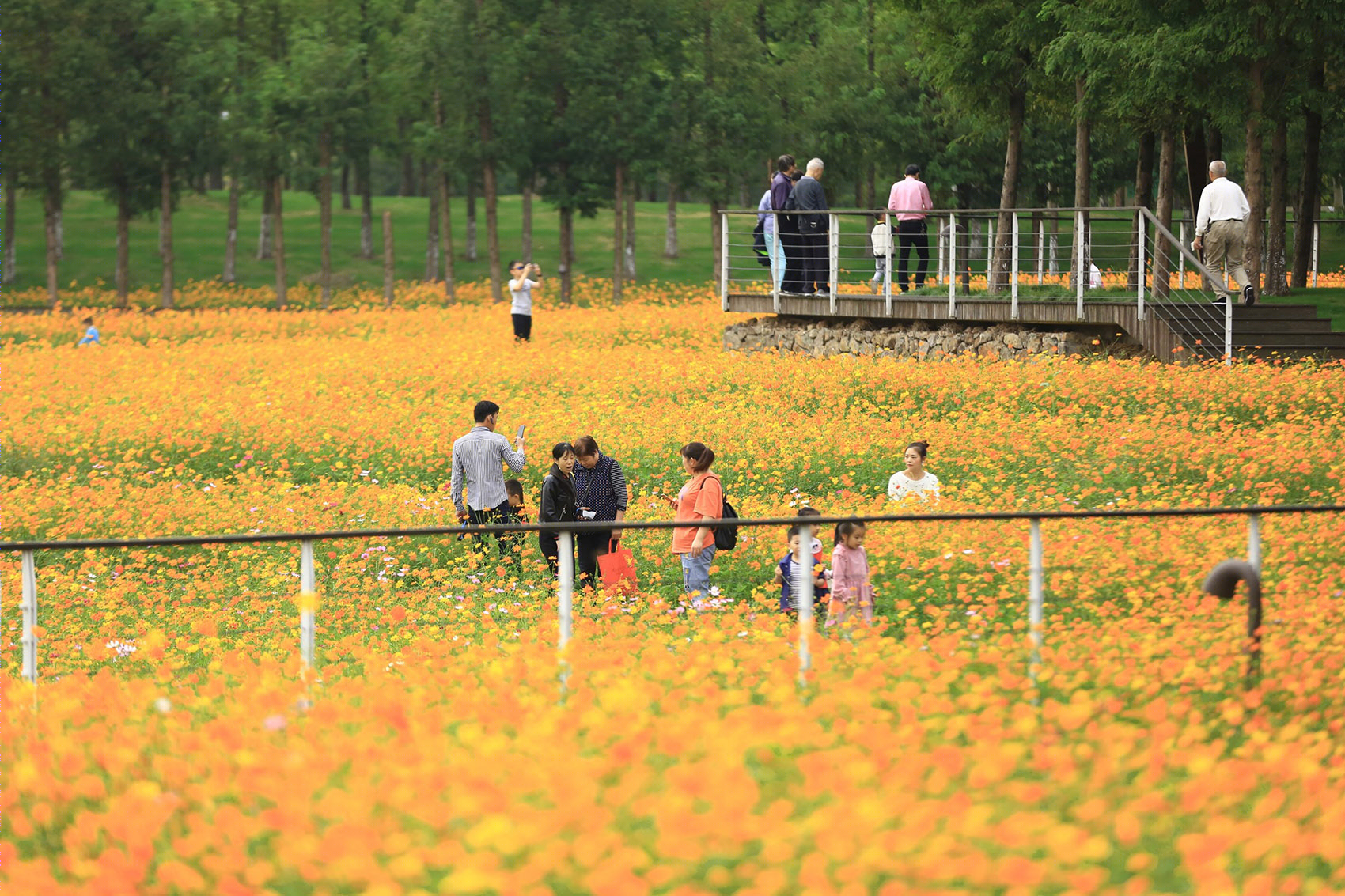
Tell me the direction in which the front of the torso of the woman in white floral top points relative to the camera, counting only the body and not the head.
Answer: toward the camera

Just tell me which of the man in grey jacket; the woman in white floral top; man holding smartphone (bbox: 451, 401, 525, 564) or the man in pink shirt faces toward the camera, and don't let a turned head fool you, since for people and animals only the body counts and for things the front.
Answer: the woman in white floral top

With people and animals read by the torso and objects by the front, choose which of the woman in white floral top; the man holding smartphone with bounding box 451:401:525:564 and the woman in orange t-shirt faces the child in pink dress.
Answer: the woman in white floral top

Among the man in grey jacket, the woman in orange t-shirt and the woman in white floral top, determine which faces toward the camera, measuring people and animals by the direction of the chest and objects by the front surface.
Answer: the woman in white floral top

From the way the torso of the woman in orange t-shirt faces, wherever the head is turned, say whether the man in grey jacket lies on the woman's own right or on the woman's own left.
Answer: on the woman's own right

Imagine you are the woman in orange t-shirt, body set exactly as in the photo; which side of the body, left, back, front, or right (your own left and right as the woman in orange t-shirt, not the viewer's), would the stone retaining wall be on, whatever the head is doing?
right

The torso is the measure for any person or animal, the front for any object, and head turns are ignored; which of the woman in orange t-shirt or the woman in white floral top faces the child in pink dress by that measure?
the woman in white floral top

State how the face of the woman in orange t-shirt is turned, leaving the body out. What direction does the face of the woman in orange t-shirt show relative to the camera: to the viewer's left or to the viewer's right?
to the viewer's left

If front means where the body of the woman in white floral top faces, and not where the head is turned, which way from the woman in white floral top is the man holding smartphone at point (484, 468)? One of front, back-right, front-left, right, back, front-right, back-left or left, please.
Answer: right

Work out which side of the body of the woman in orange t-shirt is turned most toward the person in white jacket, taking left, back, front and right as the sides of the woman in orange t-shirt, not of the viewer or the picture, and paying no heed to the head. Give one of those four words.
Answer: right
